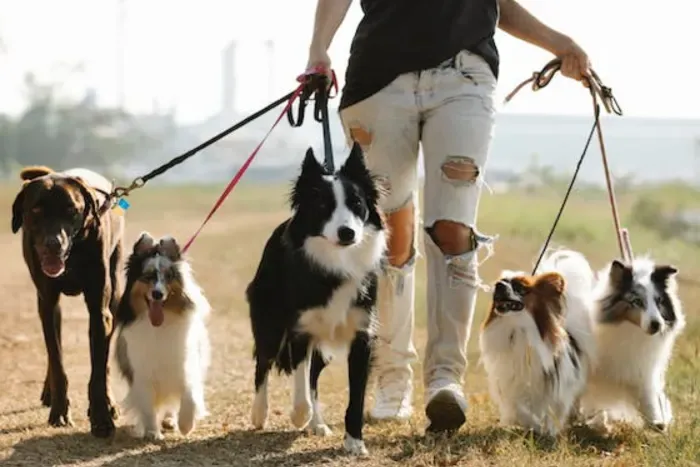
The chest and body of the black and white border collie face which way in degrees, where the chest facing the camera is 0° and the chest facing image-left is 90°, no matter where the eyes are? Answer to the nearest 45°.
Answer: approximately 315°

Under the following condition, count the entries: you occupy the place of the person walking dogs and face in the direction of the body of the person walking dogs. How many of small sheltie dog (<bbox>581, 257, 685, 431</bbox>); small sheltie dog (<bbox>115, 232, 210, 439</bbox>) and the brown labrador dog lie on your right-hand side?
2

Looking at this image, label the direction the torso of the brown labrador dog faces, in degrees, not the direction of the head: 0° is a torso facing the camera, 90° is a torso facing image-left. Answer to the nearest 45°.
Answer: approximately 0°

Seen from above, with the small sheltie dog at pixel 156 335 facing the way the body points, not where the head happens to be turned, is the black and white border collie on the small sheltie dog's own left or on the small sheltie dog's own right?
on the small sheltie dog's own left

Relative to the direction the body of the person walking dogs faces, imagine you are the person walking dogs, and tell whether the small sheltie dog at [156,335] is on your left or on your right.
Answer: on your right

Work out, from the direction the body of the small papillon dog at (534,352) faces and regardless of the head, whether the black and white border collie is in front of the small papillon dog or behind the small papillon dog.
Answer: in front

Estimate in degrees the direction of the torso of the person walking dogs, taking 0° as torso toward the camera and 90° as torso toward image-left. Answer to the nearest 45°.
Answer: approximately 0°

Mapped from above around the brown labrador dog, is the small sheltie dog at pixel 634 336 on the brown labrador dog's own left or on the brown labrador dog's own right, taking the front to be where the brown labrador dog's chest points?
on the brown labrador dog's own left

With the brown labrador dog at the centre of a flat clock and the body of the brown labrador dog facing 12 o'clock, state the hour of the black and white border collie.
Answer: The black and white border collie is roughly at 10 o'clock from the brown labrador dog.

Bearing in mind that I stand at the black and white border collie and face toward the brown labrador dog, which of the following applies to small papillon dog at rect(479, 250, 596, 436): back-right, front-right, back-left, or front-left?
back-right
